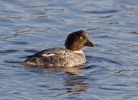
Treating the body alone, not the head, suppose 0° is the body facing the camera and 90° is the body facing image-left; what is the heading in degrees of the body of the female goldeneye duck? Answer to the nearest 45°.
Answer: approximately 270°
